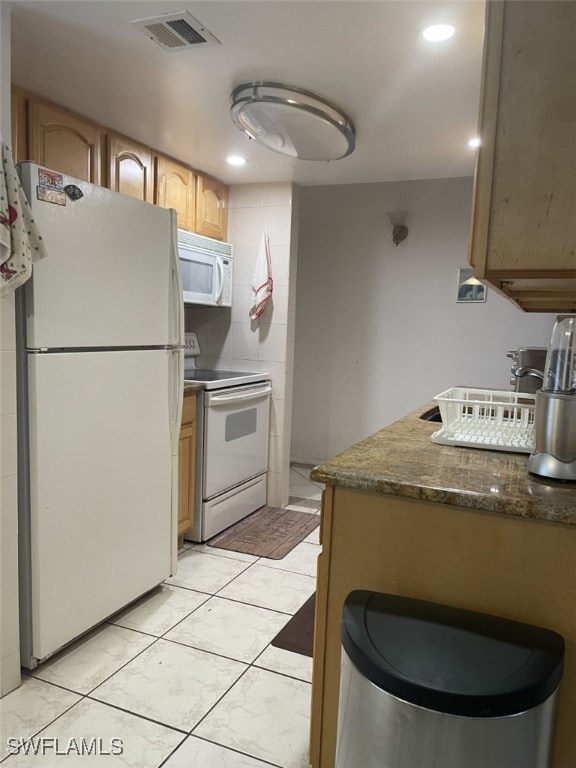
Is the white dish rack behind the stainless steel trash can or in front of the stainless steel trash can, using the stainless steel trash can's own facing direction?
behind

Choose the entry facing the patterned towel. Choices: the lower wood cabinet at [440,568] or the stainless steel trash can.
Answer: the lower wood cabinet

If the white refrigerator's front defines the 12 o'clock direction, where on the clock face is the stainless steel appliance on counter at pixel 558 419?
The stainless steel appliance on counter is roughly at 12 o'clock from the white refrigerator.

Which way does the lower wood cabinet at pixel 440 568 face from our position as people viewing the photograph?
facing to the left of the viewer

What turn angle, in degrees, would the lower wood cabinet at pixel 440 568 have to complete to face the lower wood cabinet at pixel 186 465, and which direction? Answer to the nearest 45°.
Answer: approximately 45° to its right

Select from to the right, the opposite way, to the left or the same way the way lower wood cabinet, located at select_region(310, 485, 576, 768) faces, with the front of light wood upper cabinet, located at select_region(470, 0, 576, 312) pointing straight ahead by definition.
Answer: the same way

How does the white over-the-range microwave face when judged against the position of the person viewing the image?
facing the viewer and to the right of the viewer

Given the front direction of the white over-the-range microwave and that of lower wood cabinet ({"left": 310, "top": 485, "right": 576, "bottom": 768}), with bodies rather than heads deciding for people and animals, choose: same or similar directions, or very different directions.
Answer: very different directions

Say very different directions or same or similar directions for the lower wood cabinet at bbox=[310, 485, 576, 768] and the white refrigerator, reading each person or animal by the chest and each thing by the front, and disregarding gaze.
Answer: very different directions

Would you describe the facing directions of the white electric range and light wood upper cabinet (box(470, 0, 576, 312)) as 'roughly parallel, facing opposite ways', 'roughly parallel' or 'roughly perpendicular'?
roughly parallel, facing opposite ways

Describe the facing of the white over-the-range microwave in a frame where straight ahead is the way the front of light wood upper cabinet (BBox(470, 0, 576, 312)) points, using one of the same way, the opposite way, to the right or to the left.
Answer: the opposite way

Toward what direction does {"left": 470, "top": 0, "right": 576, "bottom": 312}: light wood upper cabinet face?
to the viewer's left

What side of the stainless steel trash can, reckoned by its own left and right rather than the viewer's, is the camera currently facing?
front

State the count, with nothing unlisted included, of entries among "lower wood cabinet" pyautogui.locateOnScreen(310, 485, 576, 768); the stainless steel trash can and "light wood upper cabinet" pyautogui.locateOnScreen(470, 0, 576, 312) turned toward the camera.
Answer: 1

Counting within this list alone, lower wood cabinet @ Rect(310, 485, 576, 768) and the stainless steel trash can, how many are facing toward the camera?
1
